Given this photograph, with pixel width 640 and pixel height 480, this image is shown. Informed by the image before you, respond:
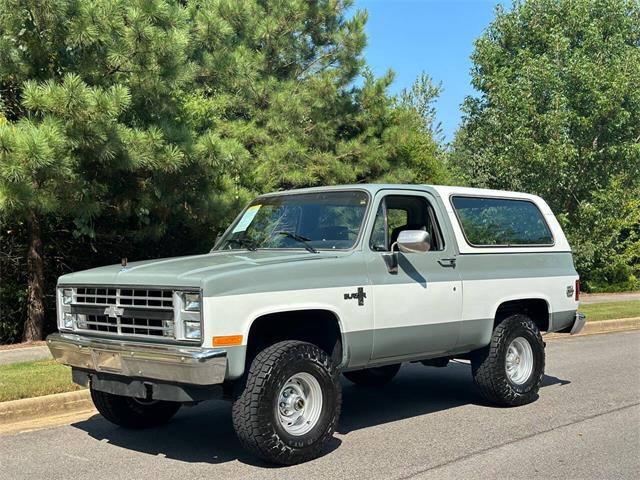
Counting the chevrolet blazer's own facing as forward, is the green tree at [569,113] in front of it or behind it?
behind

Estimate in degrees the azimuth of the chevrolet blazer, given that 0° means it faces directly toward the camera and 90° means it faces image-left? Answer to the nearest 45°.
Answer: approximately 45°

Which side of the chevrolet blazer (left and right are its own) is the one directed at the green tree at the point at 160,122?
right
